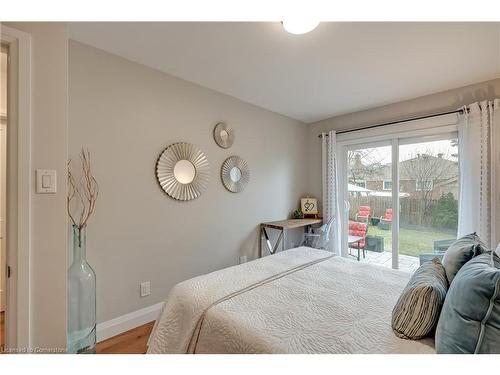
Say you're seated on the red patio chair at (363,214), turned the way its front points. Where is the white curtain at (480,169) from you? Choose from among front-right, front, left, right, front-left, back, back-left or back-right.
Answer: left

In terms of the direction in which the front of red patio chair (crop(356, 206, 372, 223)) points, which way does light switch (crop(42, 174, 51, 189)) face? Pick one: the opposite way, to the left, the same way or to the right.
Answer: to the left

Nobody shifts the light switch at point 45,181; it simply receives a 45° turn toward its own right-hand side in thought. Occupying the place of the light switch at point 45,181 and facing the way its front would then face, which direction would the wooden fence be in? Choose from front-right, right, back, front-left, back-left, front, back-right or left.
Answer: back-left

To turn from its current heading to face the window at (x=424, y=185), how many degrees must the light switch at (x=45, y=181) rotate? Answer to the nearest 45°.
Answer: approximately 90° to its left

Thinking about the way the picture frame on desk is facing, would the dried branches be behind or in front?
in front

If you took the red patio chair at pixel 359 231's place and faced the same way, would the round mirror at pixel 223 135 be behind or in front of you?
in front

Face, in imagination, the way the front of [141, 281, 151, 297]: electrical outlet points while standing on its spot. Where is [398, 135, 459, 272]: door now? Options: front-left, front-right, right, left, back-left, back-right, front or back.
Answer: front-left

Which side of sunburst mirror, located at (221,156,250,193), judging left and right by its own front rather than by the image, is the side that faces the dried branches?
right
